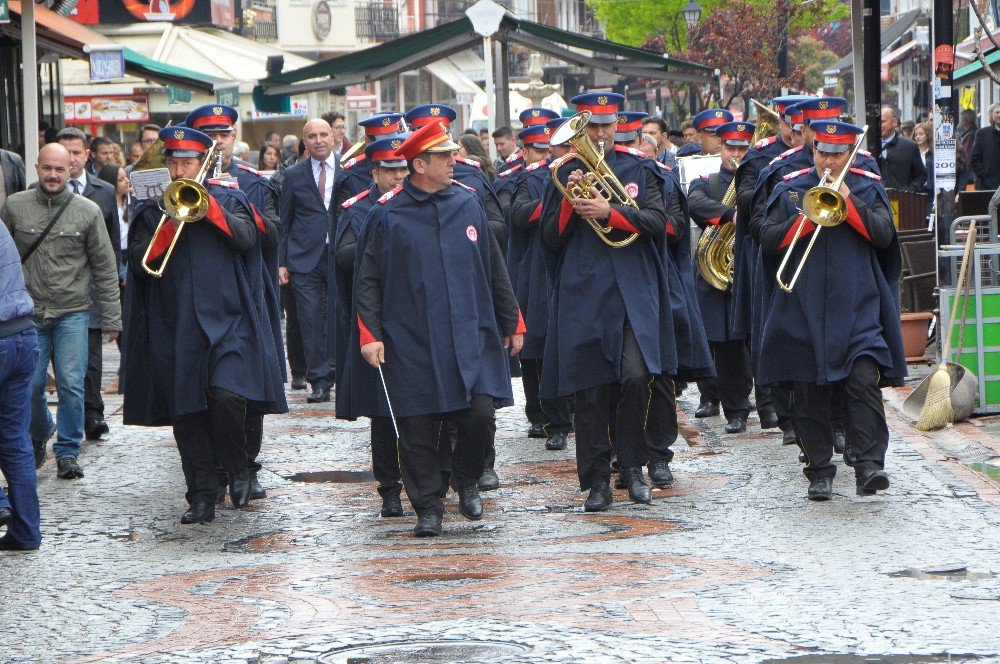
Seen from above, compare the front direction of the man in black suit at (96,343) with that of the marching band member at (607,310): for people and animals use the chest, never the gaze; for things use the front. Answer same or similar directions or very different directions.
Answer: same or similar directions

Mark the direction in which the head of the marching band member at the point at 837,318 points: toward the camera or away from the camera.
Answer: toward the camera

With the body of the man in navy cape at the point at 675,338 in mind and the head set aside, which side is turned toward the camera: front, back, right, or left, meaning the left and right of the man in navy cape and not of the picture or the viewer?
front

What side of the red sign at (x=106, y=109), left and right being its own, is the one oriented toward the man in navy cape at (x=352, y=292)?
front

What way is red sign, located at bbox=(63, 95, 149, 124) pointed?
toward the camera

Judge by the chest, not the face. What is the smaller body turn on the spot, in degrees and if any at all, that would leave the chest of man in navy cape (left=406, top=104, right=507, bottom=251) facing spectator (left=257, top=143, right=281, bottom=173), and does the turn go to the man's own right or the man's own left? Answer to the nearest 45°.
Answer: approximately 180°

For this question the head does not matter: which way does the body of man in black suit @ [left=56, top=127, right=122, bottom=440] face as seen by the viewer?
toward the camera

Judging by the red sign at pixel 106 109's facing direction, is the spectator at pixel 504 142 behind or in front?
in front

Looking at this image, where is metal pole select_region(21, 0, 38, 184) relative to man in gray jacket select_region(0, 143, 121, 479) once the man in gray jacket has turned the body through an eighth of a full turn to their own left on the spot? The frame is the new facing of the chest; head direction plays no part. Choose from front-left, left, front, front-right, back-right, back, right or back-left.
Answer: back-left

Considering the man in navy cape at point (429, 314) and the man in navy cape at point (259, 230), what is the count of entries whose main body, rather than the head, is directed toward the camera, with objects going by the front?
2

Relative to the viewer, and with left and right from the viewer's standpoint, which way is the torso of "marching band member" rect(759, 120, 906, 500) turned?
facing the viewer

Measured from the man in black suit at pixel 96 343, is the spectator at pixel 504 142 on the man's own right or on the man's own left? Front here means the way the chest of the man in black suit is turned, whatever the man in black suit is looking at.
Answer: on the man's own left

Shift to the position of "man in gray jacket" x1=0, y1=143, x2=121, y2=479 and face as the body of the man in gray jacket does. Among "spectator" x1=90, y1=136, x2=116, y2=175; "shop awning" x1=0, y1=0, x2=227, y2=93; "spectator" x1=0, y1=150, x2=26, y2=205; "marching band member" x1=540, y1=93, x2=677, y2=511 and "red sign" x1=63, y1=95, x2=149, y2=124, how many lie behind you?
4
